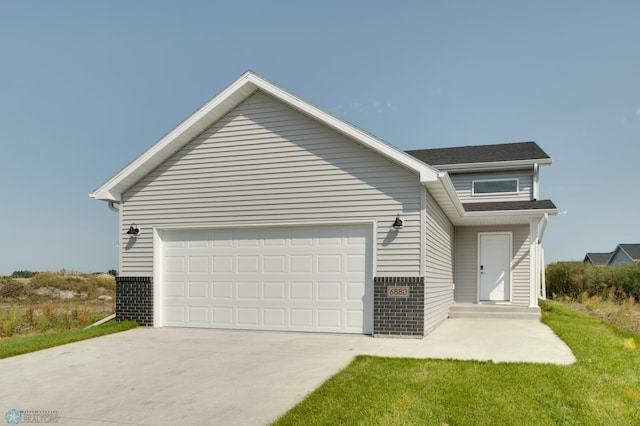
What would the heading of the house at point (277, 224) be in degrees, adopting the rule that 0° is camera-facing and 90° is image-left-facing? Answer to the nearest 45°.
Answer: approximately 0°

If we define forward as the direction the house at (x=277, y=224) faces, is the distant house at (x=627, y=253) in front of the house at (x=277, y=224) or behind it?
behind
